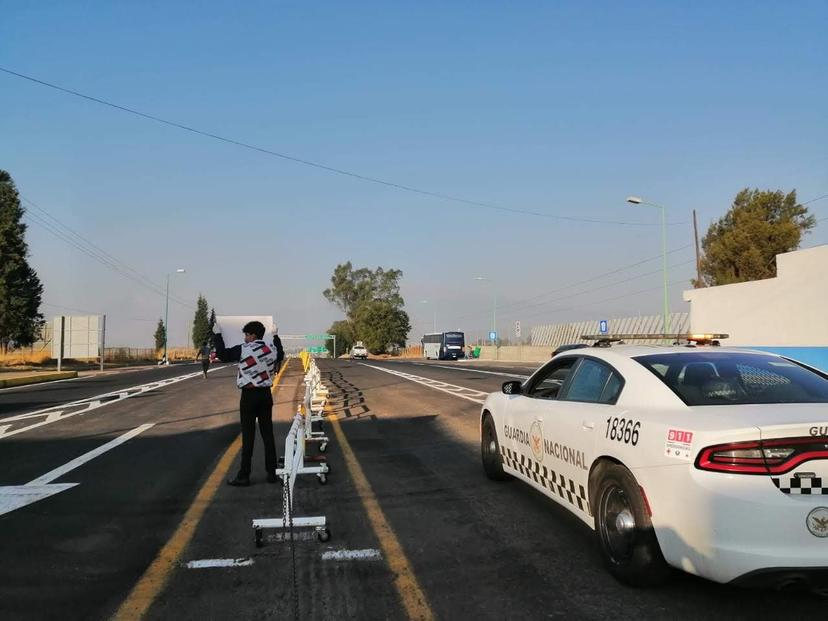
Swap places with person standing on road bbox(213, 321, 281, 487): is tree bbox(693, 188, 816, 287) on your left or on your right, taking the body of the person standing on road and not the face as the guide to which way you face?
on your right

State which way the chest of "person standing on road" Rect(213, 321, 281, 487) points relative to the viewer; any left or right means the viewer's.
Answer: facing away from the viewer and to the left of the viewer

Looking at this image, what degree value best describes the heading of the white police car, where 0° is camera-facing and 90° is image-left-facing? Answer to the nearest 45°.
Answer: approximately 135°

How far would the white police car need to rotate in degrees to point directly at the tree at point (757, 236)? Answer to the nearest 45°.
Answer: approximately 45° to its right

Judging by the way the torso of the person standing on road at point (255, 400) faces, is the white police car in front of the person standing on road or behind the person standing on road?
behind
